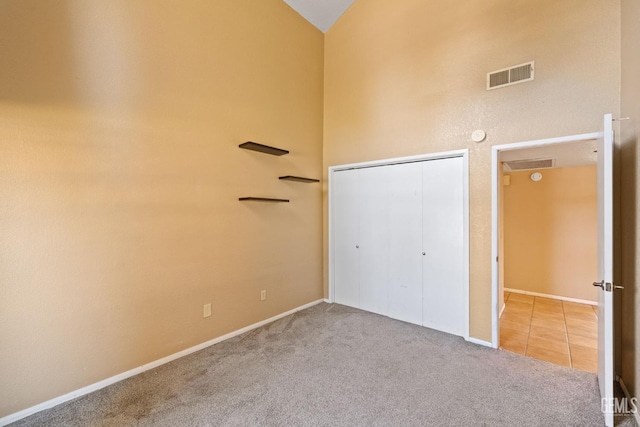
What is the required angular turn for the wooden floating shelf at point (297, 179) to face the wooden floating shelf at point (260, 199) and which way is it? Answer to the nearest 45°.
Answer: approximately 90° to its right

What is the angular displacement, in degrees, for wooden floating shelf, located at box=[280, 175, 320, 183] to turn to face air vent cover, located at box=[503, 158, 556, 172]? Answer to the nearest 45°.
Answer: approximately 45° to its left

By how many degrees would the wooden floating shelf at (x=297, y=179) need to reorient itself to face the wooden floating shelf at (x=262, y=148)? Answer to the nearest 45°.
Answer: approximately 90° to its right

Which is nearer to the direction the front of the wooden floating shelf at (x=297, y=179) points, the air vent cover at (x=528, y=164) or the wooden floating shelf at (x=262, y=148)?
the air vent cover

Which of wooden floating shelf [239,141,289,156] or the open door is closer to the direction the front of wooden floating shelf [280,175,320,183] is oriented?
the open door

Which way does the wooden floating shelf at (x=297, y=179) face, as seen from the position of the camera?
facing the viewer and to the right of the viewer

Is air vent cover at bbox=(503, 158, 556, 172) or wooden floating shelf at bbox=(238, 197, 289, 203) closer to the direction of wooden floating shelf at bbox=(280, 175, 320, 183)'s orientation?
the air vent cover

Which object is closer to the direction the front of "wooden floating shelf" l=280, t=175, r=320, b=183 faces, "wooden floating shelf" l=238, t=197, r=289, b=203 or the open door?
the open door

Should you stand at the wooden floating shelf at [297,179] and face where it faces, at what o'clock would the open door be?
The open door is roughly at 12 o'clock from the wooden floating shelf.
